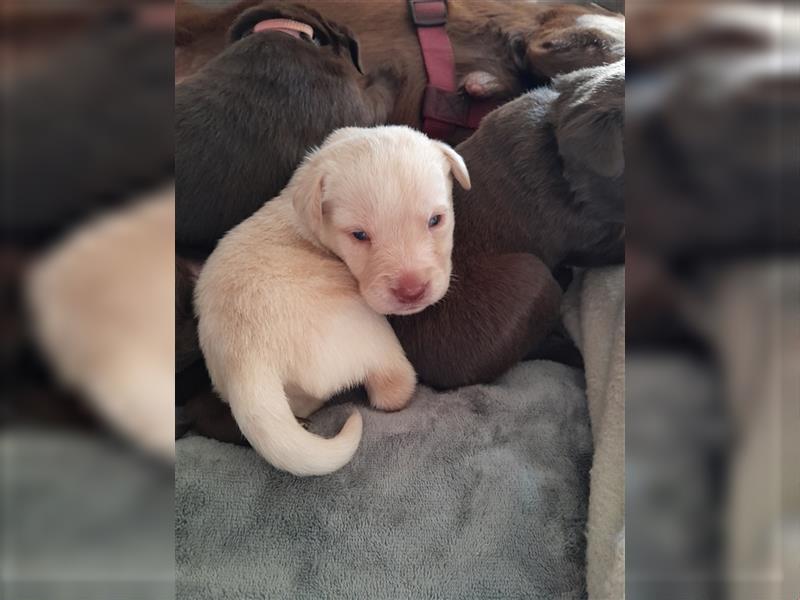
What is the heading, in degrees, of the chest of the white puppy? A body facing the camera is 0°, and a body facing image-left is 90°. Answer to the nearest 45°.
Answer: approximately 225°
